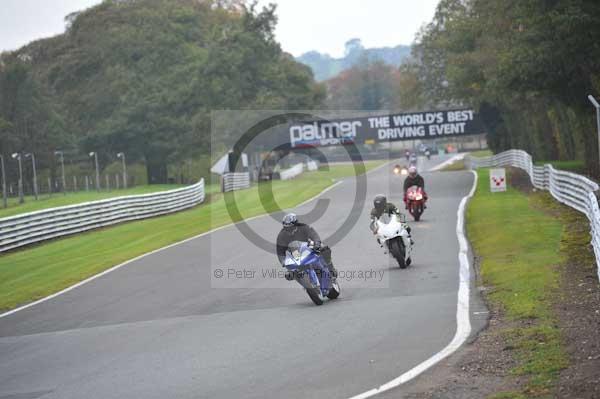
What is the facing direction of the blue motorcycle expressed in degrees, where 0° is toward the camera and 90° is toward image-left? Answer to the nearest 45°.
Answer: approximately 45°

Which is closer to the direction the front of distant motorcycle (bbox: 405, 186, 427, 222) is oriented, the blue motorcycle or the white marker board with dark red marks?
the blue motorcycle

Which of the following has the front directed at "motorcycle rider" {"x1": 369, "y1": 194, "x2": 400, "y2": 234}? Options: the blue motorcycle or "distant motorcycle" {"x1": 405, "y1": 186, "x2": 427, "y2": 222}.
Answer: the distant motorcycle

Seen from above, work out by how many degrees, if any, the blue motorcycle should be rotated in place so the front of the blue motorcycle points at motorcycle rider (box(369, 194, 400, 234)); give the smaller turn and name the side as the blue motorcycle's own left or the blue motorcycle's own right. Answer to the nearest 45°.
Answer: approximately 180°

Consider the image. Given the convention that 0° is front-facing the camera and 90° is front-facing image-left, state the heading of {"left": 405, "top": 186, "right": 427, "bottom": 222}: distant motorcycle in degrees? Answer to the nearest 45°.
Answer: approximately 0°

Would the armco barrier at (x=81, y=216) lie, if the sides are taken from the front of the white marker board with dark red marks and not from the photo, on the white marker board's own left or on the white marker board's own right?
on the white marker board's own right

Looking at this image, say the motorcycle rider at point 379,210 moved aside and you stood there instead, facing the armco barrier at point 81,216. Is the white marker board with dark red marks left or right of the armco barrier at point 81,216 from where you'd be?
right

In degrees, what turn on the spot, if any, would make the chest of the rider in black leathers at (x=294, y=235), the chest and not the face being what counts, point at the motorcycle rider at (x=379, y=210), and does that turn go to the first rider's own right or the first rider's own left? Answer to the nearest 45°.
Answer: approximately 180°

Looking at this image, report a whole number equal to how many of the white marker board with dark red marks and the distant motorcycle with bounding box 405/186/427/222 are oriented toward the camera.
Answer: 2
